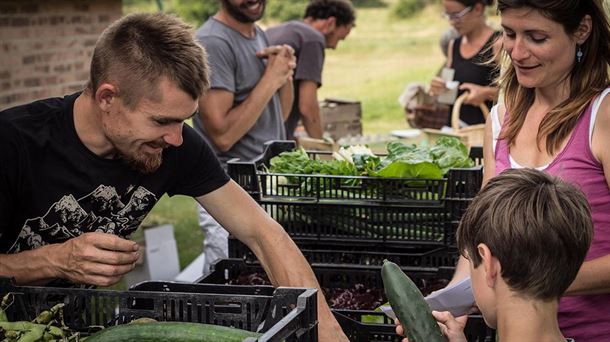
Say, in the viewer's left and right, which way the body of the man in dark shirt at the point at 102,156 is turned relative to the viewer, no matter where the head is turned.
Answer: facing the viewer and to the right of the viewer

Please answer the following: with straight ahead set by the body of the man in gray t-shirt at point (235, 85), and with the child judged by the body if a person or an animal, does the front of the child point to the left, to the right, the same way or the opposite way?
the opposite way

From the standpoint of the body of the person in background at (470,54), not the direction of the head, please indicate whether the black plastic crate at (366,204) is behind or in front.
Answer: in front

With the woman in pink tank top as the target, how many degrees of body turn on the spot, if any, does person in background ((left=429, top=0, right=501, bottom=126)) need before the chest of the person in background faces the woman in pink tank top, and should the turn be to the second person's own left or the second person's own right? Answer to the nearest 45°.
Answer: approximately 45° to the second person's own left

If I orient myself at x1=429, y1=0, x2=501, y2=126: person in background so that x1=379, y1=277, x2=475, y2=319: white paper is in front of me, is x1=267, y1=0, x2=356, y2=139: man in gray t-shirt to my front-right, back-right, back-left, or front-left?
front-right

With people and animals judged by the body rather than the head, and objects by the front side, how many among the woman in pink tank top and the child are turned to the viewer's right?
0

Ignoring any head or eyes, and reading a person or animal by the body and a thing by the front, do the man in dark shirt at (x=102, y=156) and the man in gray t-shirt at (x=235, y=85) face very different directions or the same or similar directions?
same or similar directions

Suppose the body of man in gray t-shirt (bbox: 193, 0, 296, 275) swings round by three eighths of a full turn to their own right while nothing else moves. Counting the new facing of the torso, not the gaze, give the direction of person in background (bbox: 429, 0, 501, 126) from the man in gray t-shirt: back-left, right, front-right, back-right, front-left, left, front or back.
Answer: back-right

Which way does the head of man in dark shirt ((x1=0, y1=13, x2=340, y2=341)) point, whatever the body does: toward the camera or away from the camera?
toward the camera

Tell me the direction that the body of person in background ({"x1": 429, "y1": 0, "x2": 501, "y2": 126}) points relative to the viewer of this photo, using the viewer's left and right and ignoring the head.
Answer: facing the viewer and to the left of the viewer

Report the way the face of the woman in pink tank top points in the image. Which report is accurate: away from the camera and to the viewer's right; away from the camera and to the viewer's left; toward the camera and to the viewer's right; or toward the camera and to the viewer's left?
toward the camera and to the viewer's left
